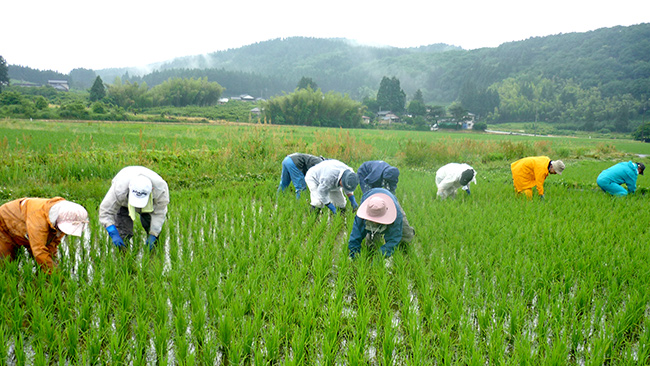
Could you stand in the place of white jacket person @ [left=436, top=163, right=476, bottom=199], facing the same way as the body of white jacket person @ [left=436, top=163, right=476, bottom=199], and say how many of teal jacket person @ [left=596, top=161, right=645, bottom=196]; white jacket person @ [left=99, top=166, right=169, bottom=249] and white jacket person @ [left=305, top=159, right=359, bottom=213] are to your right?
2

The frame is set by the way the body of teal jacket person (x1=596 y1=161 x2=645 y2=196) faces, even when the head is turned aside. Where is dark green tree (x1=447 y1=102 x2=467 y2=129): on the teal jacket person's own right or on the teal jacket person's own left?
on the teal jacket person's own left

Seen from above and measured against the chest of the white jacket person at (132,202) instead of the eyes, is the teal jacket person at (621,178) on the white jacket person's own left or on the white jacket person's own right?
on the white jacket person's own left

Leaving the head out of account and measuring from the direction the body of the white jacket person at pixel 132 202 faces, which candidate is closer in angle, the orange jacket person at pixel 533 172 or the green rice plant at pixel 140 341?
the green rice plant

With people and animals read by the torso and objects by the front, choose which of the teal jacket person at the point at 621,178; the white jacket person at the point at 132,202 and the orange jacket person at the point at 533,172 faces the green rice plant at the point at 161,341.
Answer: the white jacket person

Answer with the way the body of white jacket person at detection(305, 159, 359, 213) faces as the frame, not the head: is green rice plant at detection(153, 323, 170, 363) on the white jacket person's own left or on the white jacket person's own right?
on the white jacket person's own right

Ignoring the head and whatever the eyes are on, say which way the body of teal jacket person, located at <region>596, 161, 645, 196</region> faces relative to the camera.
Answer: to the viewer's right

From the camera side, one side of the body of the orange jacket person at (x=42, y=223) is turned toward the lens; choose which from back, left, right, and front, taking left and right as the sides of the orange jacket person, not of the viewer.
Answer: right

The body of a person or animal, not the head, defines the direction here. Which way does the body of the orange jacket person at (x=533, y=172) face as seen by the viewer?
to the viewer's right

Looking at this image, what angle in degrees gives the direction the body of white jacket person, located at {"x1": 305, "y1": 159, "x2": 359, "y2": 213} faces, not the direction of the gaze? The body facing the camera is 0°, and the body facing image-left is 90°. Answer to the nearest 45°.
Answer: approximately 315°

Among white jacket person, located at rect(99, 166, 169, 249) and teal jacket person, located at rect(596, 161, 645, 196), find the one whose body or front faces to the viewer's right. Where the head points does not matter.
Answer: the teal jacket person

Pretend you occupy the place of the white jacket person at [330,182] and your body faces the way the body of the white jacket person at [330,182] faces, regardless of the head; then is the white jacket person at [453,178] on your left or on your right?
on your left

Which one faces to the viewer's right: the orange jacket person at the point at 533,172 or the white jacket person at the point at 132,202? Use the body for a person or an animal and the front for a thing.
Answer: the orange jacket person
